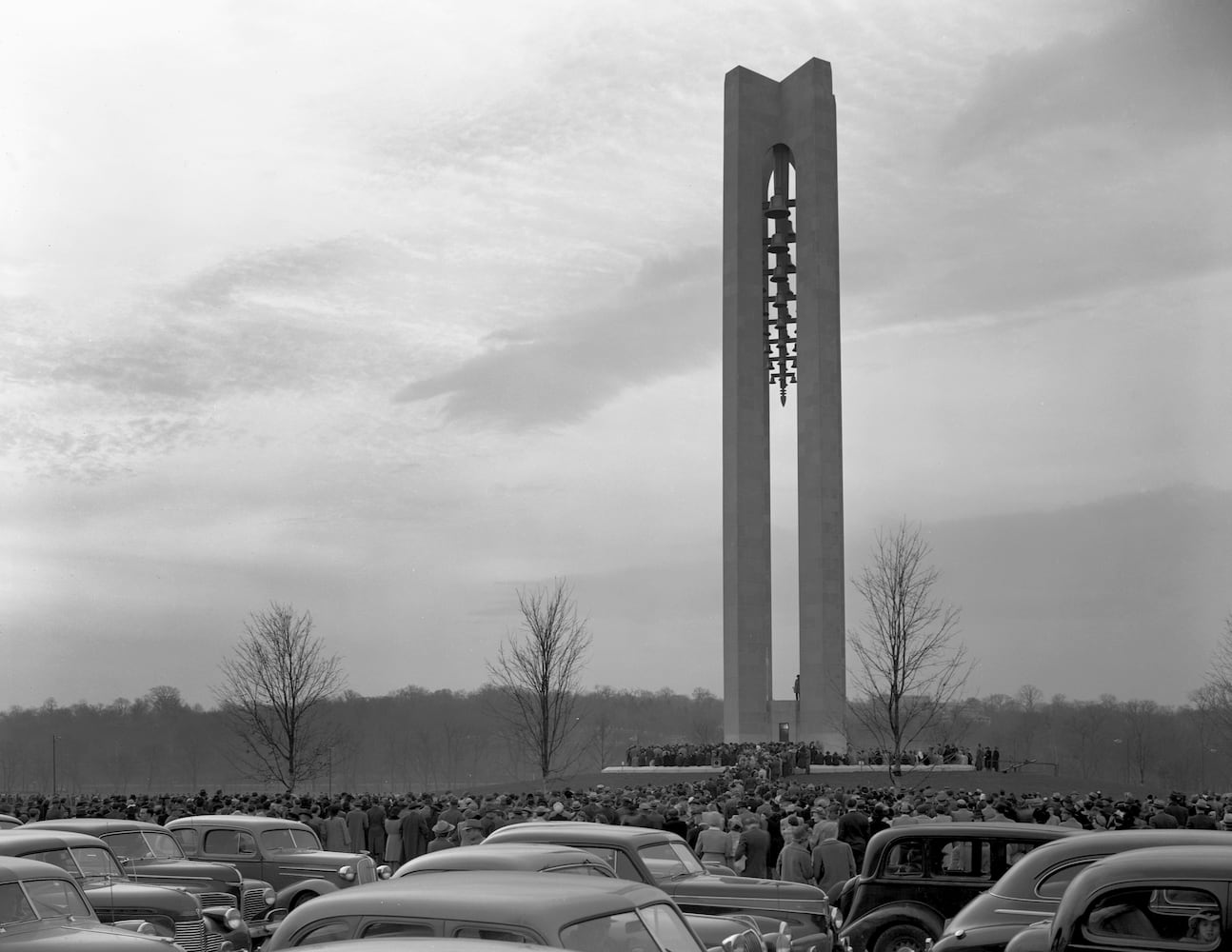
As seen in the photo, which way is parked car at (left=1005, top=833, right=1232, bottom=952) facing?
to the viewer's right

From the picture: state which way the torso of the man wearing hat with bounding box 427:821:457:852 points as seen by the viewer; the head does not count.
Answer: away from the camera

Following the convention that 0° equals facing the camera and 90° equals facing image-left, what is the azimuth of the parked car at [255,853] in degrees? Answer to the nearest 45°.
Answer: approximately 315°

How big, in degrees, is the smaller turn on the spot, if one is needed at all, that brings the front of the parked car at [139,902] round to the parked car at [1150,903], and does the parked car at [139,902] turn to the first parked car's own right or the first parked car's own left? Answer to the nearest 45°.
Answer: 0° — it already faces it

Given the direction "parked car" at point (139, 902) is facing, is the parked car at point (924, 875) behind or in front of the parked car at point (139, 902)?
in front
